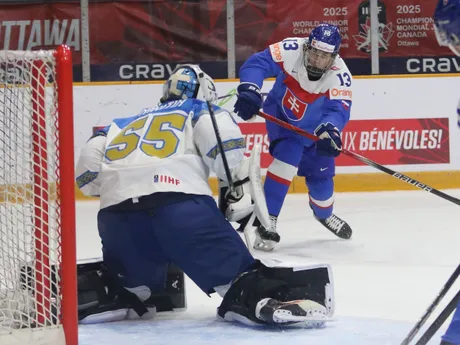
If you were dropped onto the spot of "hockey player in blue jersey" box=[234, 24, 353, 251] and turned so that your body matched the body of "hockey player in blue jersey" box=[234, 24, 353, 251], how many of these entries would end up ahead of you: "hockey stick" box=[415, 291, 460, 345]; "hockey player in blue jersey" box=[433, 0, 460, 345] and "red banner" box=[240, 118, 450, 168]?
2

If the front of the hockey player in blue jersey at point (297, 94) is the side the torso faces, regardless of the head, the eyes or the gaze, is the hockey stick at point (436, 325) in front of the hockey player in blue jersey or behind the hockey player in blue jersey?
in front

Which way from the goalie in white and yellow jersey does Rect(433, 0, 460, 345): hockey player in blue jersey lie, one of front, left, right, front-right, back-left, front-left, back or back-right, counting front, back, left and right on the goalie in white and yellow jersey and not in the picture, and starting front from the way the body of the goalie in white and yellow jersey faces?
back-right

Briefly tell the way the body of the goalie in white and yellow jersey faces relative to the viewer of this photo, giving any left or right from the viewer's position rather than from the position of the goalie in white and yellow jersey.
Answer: facing away from the viewer

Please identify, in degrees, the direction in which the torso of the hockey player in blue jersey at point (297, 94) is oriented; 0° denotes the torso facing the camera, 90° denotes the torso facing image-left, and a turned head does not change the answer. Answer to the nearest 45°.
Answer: approximately 0°

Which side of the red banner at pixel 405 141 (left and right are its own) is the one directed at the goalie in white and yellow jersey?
front

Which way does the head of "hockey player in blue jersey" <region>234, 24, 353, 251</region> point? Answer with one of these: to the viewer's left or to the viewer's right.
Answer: to the viewer's left

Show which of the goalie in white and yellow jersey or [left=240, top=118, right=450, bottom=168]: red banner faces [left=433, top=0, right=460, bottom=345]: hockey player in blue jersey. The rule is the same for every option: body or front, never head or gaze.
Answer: the red banner

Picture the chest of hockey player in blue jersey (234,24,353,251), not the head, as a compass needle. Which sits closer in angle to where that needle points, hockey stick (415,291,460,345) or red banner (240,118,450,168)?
the hockey stick

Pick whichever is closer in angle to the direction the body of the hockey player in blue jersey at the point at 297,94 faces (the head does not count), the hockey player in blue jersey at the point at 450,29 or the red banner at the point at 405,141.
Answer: the hockey player in blue jersey

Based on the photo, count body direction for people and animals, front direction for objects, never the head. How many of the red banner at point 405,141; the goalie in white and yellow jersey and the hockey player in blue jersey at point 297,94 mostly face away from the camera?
1

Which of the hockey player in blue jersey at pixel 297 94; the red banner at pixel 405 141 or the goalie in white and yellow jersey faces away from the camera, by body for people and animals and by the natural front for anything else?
the goalie in white and yellow jersey

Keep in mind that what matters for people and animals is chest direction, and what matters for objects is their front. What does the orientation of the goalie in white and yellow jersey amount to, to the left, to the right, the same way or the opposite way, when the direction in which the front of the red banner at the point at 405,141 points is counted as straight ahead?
the opposite way

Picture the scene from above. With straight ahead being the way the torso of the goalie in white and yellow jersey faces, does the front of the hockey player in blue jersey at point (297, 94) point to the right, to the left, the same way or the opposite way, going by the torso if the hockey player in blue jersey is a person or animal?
the opposite way
